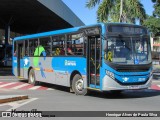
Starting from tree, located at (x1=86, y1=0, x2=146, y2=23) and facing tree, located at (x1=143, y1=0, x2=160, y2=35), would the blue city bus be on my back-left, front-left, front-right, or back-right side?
back-right

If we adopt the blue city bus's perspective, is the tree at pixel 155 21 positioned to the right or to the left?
on its left

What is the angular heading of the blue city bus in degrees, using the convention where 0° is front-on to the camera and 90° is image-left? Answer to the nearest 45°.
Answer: approximately 315°

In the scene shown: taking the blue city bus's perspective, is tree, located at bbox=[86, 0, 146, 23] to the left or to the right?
on its left
